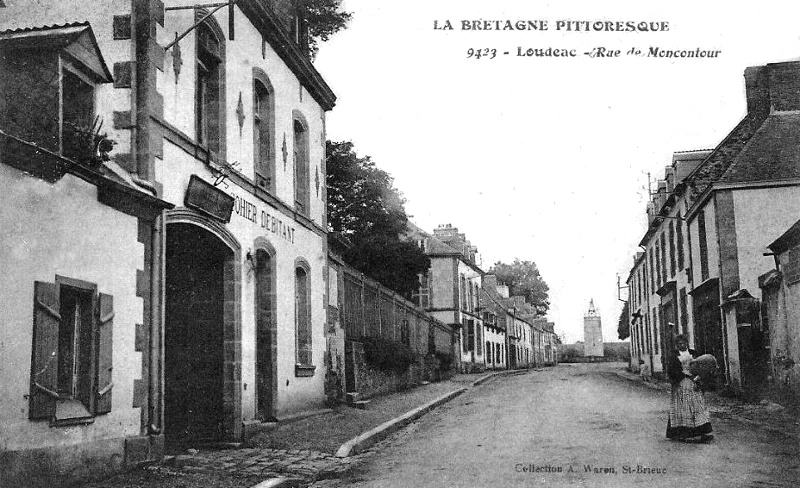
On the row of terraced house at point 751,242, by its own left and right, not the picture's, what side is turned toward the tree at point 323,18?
front

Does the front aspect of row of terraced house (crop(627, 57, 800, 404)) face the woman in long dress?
no

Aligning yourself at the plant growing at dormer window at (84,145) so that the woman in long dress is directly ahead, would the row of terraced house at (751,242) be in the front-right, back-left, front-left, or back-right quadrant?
front-left

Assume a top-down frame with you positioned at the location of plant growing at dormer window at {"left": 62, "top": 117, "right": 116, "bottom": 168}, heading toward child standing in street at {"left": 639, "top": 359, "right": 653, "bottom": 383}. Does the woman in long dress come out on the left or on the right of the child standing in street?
right

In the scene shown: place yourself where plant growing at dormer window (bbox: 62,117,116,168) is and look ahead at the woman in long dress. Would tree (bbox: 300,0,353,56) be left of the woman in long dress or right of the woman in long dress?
left

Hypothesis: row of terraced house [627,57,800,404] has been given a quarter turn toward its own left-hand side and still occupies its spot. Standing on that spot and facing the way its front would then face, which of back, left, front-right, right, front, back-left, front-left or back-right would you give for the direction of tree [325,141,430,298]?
back-right

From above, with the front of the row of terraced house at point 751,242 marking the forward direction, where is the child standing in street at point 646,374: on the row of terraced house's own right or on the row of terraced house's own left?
on the row of terraced house's own right

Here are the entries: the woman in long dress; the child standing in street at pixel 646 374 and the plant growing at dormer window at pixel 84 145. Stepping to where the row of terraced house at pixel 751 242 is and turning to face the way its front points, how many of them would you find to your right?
1

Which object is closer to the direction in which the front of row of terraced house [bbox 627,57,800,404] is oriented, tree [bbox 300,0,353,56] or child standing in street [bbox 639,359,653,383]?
the tree

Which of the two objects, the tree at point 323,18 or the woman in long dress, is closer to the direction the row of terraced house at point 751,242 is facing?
the tree

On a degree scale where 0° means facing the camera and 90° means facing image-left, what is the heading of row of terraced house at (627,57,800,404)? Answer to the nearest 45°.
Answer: approximately 90°

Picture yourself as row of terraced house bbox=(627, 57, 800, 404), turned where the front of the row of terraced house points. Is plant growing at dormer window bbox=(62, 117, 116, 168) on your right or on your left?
on your left
